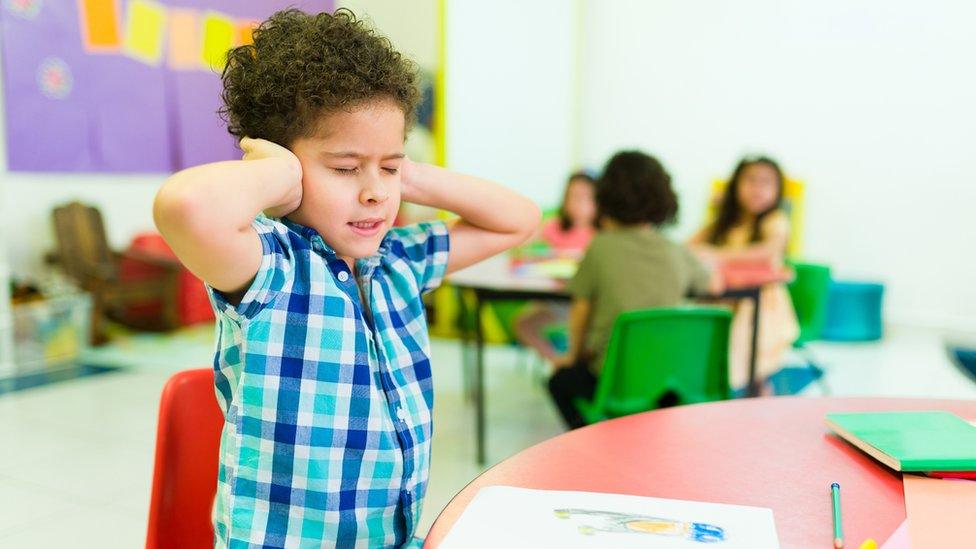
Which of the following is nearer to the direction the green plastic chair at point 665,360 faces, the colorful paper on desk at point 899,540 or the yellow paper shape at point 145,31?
the yellow paper shape

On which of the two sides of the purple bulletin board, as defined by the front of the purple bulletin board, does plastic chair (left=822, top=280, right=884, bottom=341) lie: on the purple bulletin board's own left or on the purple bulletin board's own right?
on the purple bulletin board's own left

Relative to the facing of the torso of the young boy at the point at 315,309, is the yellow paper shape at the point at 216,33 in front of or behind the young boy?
behind

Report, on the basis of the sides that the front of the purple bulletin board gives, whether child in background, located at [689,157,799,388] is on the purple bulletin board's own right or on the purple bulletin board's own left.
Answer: on the purple bulletin board's own left

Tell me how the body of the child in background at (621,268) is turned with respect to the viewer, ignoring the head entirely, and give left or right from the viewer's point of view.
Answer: facing away from the viewer and to the left of the viewer

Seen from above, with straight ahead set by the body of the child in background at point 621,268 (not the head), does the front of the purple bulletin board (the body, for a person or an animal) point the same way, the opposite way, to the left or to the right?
the opposite way

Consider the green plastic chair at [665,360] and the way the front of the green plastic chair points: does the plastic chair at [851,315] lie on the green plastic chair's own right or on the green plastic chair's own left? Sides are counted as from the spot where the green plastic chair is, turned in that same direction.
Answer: on the green plastic chair's own right

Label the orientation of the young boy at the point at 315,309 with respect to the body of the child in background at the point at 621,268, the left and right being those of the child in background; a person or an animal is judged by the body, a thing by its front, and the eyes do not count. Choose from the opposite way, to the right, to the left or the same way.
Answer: the opposite way

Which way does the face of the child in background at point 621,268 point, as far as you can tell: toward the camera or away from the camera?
away from the camera

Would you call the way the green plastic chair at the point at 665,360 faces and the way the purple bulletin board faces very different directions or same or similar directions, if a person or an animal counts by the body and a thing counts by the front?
very different directions

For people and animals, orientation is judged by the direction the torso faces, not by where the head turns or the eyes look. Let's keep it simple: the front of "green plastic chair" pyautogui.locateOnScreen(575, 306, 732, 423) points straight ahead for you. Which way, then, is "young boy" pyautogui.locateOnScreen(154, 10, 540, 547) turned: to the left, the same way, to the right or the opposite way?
the opposite way
